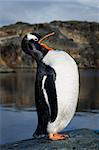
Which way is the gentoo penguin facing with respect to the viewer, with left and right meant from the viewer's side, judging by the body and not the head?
facing to the right of the viewer
